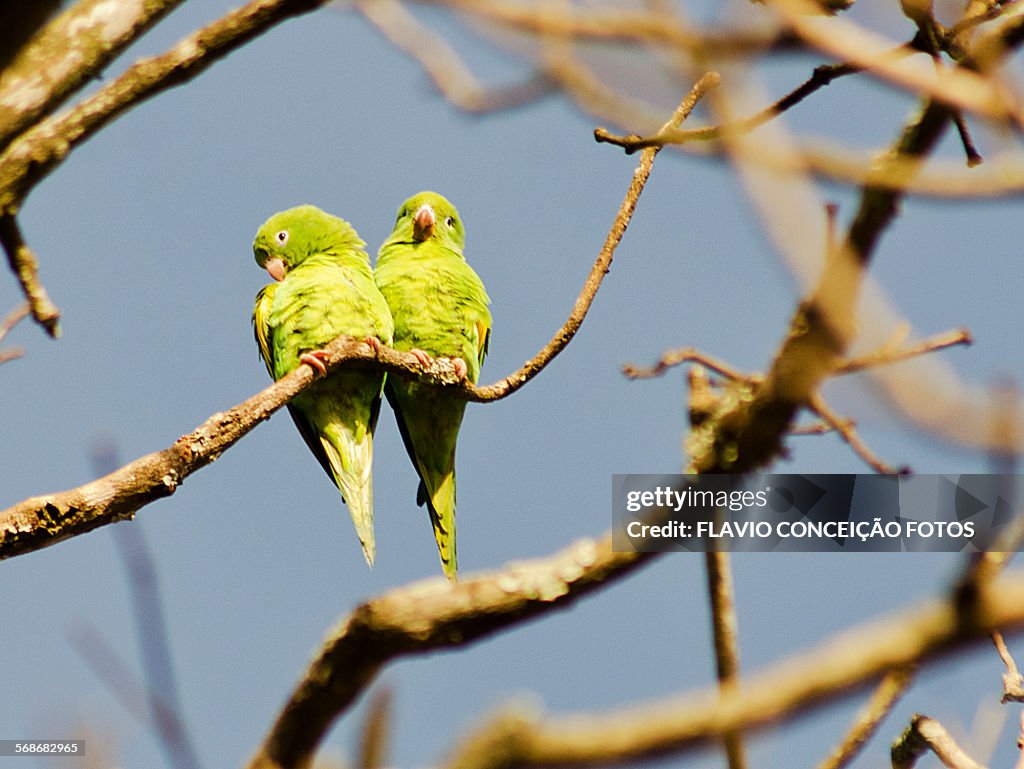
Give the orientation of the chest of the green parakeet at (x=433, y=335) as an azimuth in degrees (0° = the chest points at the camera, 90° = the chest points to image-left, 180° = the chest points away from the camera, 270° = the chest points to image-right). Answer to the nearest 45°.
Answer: approximately 0°

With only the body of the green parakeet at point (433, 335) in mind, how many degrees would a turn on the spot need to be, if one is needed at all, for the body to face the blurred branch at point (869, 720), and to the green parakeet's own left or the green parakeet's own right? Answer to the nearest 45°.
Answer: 0° — it already faces it

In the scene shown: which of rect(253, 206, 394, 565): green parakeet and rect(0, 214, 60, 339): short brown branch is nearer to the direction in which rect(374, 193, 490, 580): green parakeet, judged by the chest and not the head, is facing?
the short brown branch

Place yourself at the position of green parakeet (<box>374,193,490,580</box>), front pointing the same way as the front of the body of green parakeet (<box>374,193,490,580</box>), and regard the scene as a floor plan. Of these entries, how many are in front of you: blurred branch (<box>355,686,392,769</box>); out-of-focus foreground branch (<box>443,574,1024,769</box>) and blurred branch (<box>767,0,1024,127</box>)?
3
